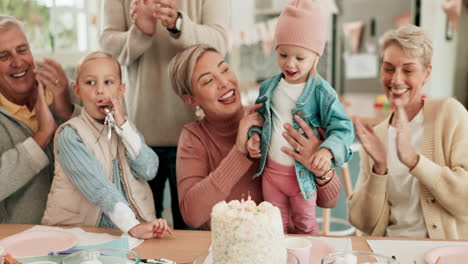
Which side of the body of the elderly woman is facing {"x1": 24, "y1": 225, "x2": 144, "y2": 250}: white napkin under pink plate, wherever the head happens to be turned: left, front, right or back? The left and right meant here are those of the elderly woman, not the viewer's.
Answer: front

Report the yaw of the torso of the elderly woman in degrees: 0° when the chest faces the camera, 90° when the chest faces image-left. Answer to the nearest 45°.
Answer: approximately 45°

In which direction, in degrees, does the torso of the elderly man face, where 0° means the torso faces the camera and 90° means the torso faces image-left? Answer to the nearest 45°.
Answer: approximately 315°

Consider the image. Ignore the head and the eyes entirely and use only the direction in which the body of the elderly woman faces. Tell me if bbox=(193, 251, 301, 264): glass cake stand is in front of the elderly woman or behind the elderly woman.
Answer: in front

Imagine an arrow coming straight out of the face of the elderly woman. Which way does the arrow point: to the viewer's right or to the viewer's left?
to the viewer's left

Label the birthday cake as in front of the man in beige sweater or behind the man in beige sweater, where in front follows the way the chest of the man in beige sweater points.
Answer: in front

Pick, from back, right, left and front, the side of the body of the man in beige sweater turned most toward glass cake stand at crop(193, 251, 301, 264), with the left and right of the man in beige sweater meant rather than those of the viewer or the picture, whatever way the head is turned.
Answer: front

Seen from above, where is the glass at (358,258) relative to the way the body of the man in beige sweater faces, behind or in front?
in front

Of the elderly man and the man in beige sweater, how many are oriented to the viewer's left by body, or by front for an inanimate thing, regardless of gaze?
0
